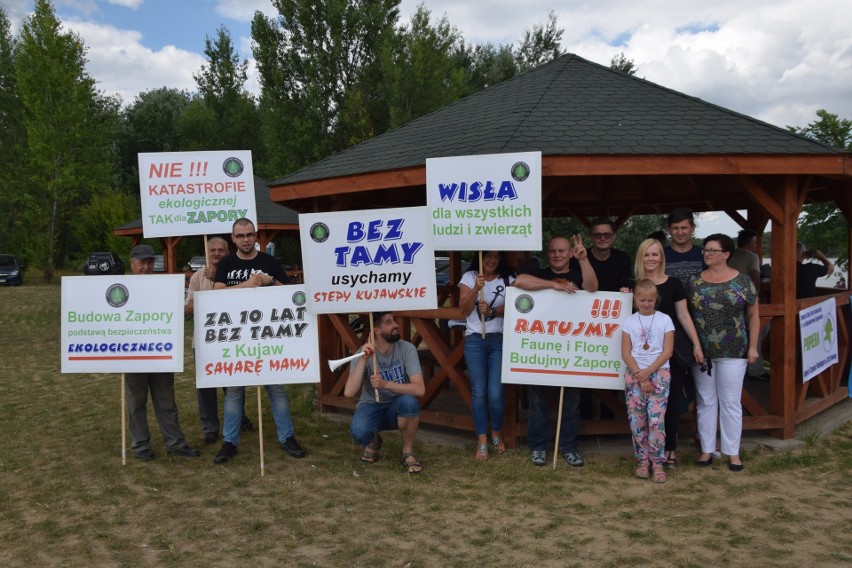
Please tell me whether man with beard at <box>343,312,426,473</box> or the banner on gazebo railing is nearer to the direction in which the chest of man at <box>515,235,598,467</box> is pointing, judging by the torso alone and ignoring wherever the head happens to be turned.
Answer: the man with beard

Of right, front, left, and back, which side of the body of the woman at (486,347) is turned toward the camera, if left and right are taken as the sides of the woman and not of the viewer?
front

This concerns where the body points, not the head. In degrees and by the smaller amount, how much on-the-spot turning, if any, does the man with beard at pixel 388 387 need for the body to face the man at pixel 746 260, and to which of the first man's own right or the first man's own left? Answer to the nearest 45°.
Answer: approximately 135° to the first man's own left

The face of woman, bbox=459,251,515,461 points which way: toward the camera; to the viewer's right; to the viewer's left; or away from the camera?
toward the camera

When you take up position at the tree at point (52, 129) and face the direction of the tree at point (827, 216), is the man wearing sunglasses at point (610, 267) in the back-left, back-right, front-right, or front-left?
front-right

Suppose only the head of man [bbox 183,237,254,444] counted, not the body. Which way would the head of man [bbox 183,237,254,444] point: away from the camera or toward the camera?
toward the camera

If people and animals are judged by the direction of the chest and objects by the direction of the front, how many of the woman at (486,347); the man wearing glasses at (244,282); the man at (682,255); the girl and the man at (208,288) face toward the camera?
5

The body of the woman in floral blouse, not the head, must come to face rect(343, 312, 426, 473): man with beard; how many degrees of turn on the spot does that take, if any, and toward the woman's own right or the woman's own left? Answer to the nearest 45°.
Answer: approximately 45° to the woman's own right

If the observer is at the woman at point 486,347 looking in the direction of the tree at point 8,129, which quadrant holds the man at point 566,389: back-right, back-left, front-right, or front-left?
back-right

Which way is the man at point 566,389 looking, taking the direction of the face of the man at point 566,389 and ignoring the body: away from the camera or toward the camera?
toward the camera

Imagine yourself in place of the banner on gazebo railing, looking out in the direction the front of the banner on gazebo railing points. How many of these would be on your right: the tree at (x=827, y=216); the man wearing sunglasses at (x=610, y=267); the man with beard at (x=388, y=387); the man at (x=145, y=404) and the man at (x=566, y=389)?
4

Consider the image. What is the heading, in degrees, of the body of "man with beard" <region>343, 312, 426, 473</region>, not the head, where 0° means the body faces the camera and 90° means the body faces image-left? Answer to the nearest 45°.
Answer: approximately 0°

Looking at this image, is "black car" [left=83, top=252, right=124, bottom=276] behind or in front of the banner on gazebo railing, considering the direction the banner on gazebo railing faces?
behind

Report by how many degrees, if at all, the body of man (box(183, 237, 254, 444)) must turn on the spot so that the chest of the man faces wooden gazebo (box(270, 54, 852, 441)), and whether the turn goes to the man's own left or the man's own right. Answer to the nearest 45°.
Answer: approximately 90° to the man's own left

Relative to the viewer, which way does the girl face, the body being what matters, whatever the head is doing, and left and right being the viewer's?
facing the viewer

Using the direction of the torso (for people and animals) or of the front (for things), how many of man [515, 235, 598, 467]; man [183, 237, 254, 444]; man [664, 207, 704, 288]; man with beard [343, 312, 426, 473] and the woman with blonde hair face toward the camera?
5

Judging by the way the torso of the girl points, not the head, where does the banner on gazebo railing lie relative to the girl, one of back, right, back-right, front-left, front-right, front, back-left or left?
back-left

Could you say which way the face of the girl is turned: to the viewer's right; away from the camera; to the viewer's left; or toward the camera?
toward the camera

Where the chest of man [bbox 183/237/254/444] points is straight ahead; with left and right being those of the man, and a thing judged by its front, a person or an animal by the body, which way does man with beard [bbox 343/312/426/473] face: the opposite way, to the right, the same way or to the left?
the same way
